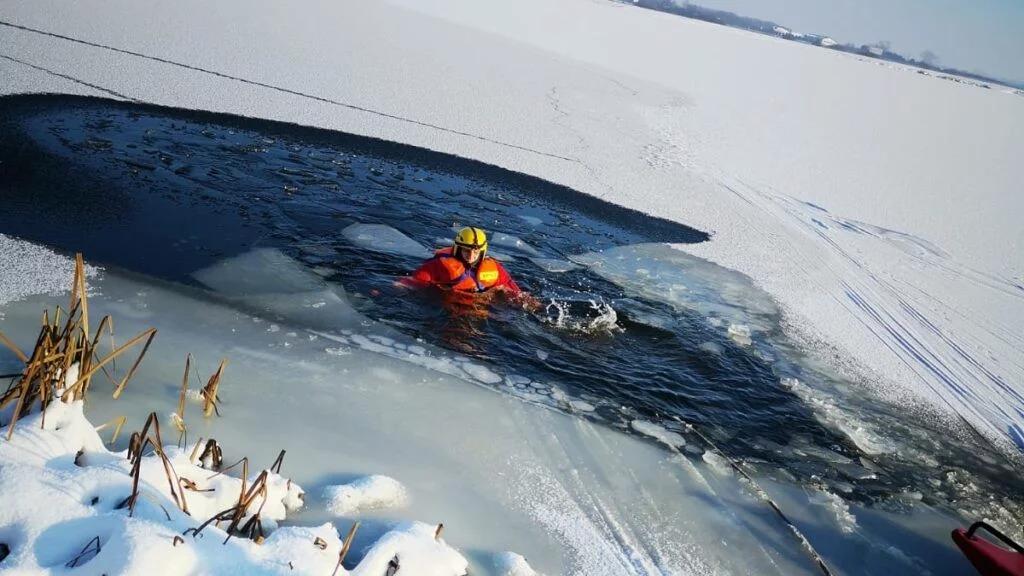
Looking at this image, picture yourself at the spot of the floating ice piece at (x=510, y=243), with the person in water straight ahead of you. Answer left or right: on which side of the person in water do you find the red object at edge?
left

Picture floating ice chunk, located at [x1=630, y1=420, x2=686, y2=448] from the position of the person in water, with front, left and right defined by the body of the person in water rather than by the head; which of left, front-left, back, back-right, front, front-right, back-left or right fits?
front-left

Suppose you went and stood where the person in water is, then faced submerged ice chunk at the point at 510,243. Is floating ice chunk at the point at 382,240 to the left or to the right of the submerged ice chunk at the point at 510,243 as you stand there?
left

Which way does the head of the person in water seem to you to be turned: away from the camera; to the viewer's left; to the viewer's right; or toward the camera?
toward the camera

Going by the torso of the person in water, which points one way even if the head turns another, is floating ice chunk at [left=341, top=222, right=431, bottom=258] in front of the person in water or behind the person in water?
behind

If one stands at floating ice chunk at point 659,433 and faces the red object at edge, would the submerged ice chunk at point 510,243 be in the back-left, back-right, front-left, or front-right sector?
back-left

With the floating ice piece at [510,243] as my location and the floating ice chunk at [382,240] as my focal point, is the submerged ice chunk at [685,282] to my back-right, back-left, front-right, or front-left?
back-left

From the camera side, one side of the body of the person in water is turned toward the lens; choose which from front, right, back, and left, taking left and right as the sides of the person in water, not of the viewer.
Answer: front

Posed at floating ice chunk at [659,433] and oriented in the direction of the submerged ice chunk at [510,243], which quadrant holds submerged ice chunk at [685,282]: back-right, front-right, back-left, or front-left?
front-right

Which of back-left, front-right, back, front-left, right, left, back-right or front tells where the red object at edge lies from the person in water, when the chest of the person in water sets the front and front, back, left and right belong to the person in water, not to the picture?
front-left
